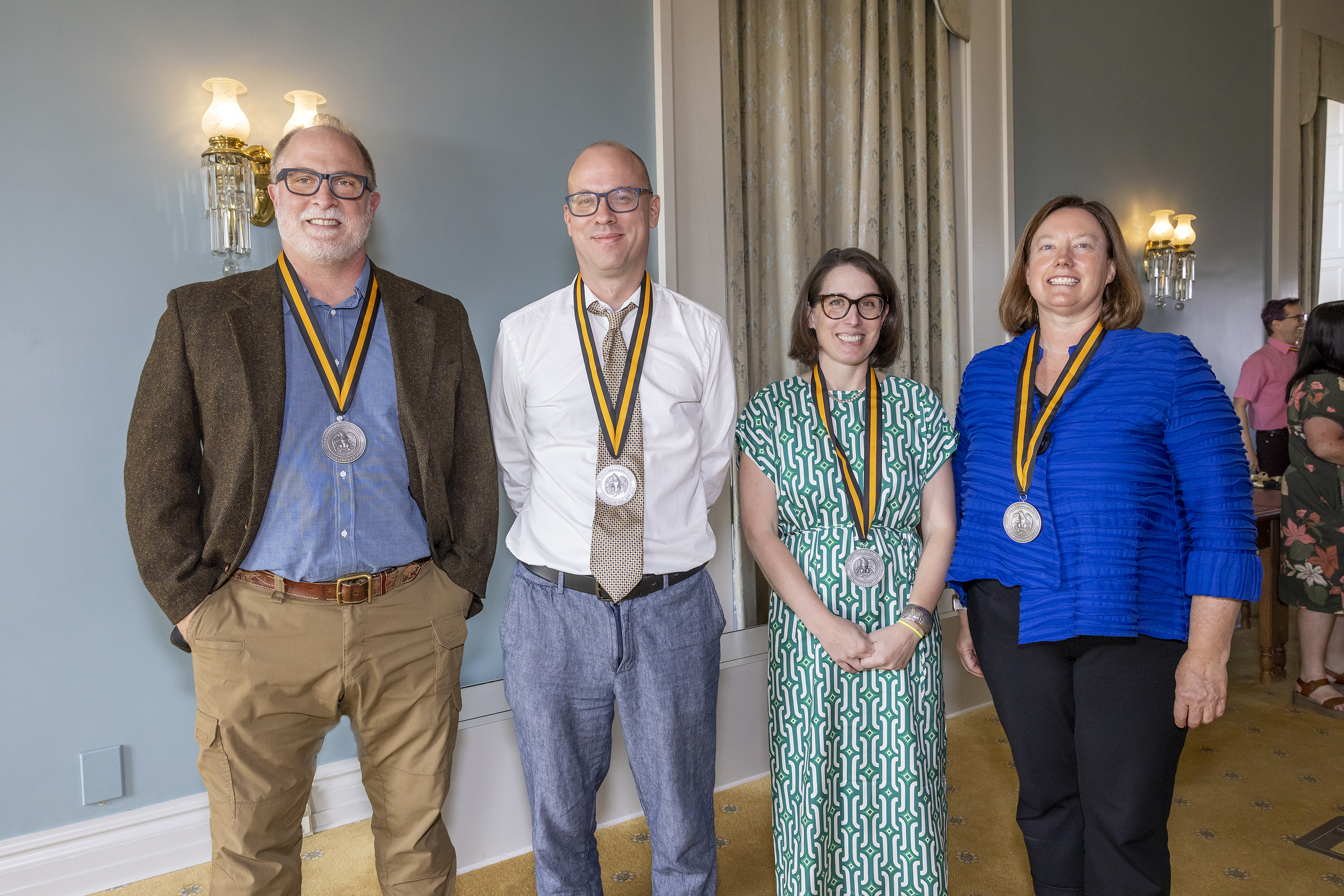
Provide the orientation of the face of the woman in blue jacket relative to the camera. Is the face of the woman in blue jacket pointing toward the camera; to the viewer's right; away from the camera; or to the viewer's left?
toward the camera

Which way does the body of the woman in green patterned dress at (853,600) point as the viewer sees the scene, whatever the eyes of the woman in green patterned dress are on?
toward the camera

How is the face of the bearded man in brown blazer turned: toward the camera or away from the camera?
toward the camera

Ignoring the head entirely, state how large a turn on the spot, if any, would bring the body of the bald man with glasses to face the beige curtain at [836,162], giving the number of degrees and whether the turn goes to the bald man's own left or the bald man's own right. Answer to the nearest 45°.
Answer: approximately 135° to the bald man's own left

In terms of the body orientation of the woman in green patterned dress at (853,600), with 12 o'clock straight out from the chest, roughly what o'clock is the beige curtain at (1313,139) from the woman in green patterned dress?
The beige curtain is roughly at 7 o'clock from the woman in green patterned dress.

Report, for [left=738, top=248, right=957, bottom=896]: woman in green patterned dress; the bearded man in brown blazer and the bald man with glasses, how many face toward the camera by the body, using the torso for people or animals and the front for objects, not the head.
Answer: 3

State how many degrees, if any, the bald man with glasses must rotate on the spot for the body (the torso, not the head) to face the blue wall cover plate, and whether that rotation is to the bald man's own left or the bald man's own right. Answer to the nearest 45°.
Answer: approximately 90° to the bald man's own right

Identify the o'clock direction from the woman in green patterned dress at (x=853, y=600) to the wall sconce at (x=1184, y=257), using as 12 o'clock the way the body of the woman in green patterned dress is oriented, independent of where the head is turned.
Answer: The wall sconce is roughly at 7 o'clock from the woman in green patterned dress.

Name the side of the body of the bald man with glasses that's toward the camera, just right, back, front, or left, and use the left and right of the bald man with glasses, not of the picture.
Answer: front
